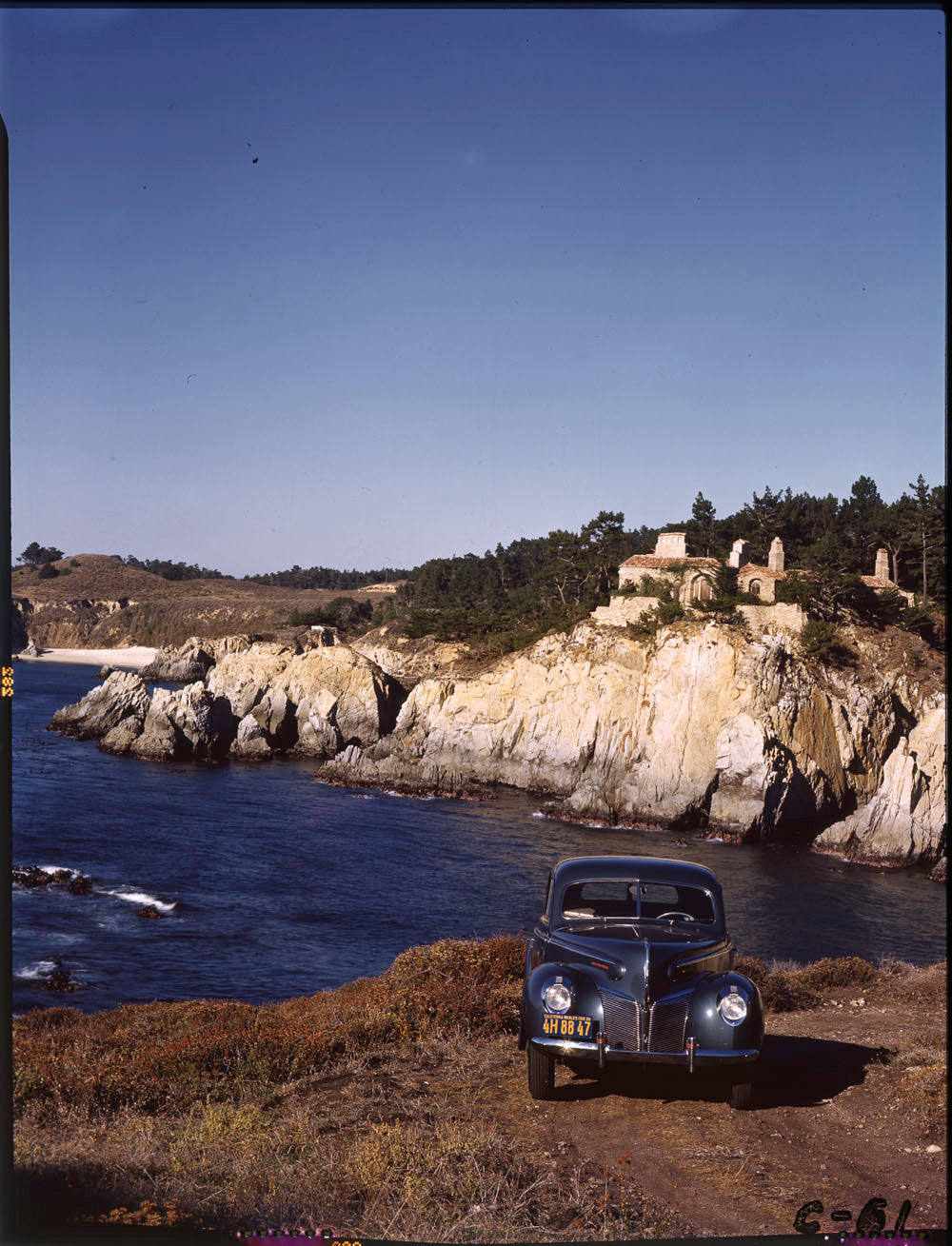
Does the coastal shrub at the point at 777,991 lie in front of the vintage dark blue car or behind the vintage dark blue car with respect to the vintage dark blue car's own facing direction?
behind

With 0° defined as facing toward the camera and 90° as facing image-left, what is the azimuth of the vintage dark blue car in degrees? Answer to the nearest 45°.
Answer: approximately 0°
